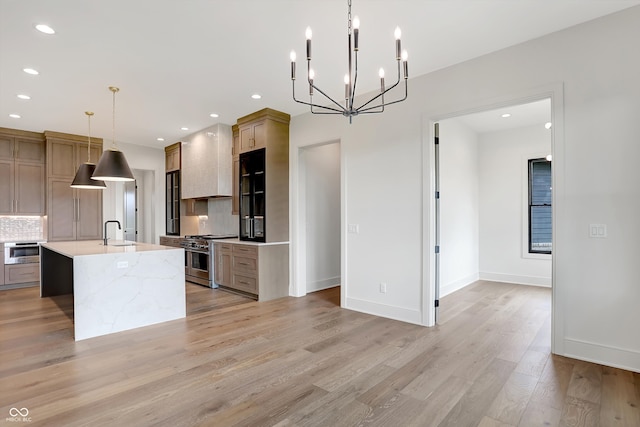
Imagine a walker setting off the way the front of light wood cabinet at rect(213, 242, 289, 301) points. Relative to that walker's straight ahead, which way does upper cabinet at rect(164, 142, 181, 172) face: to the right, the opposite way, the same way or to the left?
the same way

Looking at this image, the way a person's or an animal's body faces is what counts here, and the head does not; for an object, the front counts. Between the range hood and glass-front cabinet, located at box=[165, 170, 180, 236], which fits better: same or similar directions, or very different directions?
same or similar directions

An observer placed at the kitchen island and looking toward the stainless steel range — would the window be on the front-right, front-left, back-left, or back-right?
front-right

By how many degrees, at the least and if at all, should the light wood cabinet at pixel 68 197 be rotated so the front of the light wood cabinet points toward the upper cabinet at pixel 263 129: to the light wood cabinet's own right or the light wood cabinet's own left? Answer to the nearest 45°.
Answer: approximately 45° to the light wood cabinet's own left

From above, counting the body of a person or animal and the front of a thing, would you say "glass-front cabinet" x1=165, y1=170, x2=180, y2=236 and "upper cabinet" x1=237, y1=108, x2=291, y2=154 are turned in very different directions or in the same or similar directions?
same or similar directions

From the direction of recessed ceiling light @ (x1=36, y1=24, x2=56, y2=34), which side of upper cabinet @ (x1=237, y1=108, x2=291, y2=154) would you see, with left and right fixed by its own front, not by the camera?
front

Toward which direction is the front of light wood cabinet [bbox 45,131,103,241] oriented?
toward the camera

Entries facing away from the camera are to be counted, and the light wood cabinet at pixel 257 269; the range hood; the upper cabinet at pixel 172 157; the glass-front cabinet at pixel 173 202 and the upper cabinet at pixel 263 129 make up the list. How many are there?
0

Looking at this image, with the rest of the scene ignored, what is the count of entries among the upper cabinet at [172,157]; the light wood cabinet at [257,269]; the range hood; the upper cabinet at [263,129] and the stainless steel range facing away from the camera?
0

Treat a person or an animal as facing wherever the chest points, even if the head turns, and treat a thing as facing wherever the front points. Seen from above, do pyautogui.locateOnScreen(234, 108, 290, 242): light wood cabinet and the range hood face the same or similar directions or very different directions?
same or similar directions

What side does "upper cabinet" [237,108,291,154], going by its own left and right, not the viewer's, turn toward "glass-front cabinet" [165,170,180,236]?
right

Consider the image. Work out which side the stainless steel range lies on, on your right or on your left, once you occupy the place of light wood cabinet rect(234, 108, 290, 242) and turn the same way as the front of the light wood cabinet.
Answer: on your right

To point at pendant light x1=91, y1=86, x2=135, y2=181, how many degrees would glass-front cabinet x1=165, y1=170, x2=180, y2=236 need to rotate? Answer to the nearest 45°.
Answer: approximately 45° to its left

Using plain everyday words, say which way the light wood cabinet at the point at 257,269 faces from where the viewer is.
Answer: facing the viewer and to the left of the viewer

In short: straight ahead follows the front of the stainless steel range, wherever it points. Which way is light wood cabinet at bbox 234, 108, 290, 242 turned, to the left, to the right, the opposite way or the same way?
the same way

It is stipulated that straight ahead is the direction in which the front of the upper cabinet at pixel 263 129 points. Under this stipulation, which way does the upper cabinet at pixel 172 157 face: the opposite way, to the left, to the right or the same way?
the same way

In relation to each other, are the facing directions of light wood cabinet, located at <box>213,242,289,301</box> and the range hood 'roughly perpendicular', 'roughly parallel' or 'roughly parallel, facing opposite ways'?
roughly parallel

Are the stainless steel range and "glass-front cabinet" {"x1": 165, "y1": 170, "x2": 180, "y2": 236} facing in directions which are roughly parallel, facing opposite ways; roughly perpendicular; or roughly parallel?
roughly parallel

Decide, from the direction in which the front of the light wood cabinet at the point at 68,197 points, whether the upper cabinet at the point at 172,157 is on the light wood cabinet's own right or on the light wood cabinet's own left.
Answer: on the light wood cabinet's own left

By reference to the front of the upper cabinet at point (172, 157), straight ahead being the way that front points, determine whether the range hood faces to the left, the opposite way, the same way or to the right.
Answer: the same way
